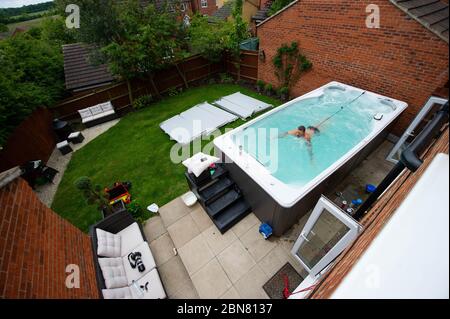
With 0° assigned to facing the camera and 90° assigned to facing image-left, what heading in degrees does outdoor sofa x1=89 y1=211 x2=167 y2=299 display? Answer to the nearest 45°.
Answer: approximately 270°

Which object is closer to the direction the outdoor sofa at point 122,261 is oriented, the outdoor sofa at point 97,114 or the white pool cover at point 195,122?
the white pool cover

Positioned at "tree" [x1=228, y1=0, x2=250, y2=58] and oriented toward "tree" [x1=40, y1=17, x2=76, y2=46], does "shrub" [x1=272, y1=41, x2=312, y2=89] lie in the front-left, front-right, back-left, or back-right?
back-left

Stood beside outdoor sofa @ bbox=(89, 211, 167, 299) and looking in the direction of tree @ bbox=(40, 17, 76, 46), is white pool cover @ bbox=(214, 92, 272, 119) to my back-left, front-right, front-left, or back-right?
front-right

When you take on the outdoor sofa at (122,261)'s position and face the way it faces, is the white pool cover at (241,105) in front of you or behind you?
in front

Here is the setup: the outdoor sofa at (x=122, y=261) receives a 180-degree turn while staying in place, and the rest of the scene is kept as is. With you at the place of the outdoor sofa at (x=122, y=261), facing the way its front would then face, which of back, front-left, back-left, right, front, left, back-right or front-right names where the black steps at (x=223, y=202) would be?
back

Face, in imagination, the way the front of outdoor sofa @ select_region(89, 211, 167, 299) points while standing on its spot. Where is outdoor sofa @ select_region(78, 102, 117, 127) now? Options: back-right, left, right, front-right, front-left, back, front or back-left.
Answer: left

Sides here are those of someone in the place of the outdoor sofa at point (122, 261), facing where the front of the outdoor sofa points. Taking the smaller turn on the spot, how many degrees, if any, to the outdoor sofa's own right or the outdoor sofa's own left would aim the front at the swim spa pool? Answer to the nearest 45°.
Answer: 0° — it already faces it

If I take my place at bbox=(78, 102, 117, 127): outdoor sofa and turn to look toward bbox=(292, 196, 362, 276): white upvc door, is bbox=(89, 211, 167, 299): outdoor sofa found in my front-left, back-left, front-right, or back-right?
front-right

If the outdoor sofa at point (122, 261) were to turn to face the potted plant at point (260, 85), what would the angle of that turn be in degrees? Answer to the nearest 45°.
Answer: approximately 45° to its left
